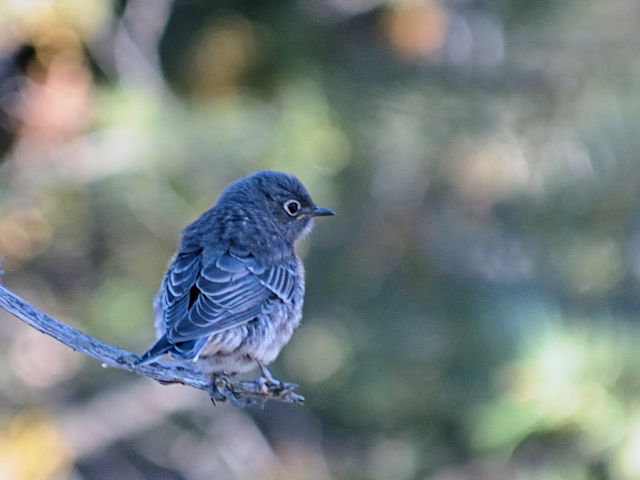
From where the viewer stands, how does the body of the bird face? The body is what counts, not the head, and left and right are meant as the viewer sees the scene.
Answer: facing away from the viewer and to the right of the viewer
